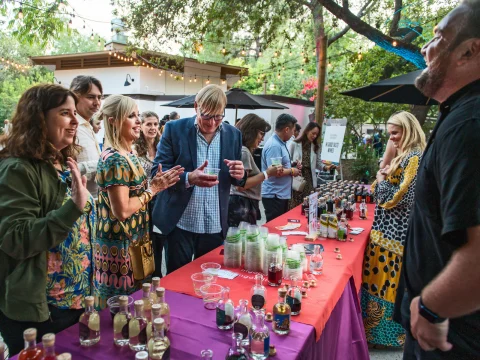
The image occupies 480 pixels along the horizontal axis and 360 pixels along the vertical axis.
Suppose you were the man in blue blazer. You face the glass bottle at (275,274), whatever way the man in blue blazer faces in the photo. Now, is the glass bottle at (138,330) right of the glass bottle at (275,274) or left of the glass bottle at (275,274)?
right

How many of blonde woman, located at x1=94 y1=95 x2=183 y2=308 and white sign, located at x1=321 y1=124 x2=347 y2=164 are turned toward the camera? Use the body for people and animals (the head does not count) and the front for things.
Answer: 1

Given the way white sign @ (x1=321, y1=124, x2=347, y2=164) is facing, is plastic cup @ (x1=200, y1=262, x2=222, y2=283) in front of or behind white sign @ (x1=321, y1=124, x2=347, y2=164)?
in front

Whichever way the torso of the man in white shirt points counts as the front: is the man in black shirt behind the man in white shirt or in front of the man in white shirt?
in front

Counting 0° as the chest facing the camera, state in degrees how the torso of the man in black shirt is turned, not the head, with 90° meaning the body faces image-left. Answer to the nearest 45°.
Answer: approximately 90°

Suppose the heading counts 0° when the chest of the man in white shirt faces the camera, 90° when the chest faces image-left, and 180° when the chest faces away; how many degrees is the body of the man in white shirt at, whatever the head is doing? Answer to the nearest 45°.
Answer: approximately 315°

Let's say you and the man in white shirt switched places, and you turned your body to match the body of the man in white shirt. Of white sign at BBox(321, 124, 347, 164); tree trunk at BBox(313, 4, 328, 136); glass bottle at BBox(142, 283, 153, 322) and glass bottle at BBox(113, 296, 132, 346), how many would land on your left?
2

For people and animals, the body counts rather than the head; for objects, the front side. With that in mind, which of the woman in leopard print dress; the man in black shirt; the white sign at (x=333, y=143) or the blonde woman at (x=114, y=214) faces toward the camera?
the white sign

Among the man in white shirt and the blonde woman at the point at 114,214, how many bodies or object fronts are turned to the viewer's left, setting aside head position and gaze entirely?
0

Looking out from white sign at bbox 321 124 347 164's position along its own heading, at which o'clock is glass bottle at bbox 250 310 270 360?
The glass bottle is roughly at 12 o'clock from the white sign.

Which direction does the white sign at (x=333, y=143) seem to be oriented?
toward the camera

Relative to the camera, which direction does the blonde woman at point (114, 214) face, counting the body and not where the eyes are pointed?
to the viewer's right

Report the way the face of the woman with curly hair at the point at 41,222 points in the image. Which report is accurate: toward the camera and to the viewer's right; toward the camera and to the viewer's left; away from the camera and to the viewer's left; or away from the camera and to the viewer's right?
toward the camera and to the viewer's right

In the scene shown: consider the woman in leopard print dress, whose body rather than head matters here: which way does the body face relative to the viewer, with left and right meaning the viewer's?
facing to the left of the viewer
